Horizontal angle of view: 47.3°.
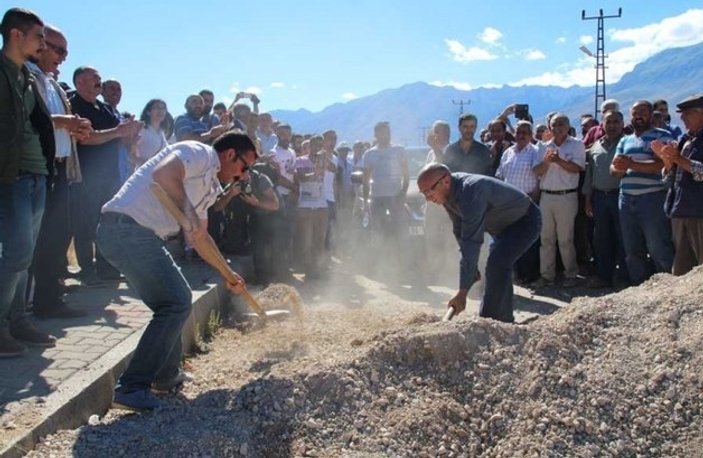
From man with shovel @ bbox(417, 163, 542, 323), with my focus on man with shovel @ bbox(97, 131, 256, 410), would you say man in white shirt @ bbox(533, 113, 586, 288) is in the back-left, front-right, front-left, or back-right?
back-right

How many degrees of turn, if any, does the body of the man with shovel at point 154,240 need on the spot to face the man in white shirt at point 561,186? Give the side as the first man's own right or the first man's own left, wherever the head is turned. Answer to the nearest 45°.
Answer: approximately 45° to the first man's own left

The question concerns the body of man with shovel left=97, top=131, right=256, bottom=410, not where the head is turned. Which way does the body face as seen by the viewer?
to the viewer's right

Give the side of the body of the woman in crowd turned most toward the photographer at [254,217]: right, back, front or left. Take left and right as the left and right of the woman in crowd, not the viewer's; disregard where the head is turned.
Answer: front

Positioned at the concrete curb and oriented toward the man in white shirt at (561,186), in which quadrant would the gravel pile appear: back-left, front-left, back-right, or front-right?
front-right

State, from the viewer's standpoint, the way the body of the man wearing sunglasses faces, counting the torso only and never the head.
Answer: to the viewer's right

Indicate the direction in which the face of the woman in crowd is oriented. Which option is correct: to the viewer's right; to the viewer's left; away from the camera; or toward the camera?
toward the camera

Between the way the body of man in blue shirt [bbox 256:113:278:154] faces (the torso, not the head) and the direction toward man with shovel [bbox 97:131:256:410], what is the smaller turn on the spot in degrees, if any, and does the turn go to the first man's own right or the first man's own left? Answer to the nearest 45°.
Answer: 0° — they already face them

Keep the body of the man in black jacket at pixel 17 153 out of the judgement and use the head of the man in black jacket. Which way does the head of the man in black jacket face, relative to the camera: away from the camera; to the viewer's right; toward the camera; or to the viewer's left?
to the viewer's right

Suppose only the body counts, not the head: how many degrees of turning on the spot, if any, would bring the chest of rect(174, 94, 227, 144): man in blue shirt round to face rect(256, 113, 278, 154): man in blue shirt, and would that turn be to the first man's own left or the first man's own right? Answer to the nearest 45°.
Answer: approximately 90° to the first man's own left

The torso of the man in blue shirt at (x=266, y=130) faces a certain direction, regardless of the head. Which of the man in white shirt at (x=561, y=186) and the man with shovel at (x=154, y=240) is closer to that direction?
the man with shovel

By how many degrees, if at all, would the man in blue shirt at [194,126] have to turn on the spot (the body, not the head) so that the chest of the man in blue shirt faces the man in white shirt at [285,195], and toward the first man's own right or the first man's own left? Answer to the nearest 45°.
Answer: approximately 45° to the first man's own left

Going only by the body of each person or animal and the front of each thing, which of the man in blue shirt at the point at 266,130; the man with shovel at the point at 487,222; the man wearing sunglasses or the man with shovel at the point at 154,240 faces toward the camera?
the man in blue shirt

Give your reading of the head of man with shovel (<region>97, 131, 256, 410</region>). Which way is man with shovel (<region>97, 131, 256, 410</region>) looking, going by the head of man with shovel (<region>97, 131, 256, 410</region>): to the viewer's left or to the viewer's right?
to the viewer's right

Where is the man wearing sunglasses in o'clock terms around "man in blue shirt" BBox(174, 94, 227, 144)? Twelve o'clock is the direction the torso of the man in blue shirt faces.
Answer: The man wearing sunglasses is roughly at 2 o'clock from the man in blue shirt.

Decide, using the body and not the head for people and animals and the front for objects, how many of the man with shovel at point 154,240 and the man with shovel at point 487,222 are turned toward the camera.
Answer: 0
